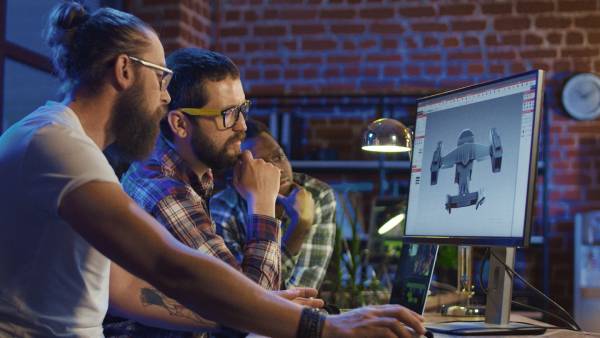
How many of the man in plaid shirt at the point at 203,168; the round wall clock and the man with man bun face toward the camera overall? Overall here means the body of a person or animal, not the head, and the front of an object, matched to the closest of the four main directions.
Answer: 1

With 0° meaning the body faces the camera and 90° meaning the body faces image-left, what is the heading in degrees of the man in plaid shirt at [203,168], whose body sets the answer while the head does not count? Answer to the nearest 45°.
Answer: approximately 270°

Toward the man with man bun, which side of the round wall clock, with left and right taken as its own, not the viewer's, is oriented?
front

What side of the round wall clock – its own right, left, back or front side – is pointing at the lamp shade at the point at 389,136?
front

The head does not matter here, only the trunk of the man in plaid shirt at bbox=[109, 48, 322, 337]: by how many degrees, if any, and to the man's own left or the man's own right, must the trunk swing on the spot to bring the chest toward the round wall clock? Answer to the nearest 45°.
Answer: approximately 45° to the man's own left

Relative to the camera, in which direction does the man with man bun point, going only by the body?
to the viewer's right

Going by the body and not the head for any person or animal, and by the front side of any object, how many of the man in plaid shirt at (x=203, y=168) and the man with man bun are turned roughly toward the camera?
0

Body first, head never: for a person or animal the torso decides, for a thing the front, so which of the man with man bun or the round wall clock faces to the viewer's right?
the man with man bun

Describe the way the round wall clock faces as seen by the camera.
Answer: facing the viewer

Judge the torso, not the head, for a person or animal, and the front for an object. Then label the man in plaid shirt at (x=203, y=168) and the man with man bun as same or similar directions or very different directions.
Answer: same or similar directions

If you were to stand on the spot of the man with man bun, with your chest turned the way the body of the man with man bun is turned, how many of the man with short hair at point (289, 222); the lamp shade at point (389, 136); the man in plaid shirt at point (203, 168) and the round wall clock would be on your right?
0
